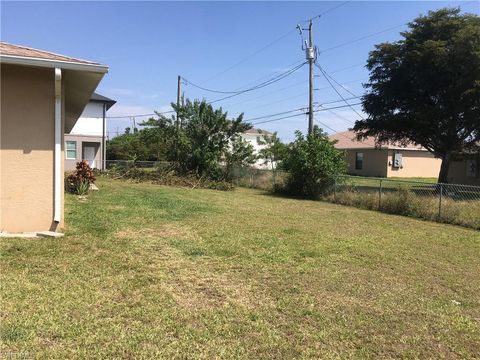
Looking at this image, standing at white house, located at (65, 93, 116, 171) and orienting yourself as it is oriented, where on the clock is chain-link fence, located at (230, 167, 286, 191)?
The chain-link fence is roughly at 11 o'clock from the white house.

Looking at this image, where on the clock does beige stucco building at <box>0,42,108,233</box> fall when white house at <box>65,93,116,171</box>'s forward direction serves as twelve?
The beige stucco building is roughly at 12 o'clock from the white house.

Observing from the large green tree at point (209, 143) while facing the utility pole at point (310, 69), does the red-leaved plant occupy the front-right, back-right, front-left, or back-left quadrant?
back-right

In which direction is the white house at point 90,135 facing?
toward the camera

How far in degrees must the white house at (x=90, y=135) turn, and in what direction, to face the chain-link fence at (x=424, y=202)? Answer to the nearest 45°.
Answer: approximately 45° to its left

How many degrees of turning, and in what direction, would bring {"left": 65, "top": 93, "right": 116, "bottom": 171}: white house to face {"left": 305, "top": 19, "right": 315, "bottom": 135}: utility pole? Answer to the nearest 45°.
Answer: approximately 45° to its left

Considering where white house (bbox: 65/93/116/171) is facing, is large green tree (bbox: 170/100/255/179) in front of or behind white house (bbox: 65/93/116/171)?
in front

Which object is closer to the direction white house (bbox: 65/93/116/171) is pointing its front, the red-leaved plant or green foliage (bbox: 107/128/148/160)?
the red-leaved plant

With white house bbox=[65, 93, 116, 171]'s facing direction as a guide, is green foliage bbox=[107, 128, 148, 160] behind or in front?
behind

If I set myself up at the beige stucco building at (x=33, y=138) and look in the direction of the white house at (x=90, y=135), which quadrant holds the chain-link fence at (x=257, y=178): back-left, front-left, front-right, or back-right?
front-right

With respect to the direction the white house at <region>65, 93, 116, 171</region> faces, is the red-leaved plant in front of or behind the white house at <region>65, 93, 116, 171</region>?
in front

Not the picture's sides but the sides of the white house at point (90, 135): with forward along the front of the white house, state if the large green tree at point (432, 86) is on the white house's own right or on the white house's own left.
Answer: on the white house's own left

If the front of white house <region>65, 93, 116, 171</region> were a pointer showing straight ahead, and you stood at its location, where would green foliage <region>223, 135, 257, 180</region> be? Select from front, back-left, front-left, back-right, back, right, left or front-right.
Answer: front-left
